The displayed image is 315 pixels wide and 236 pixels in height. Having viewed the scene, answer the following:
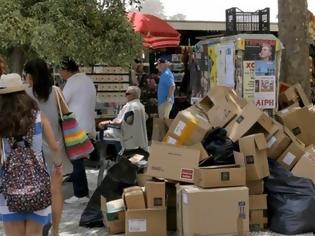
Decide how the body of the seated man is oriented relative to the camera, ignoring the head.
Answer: to the viewer's left

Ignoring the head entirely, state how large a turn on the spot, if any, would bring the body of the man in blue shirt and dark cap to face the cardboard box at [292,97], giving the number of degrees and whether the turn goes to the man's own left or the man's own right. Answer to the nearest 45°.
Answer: approximately 90° to the man's own left

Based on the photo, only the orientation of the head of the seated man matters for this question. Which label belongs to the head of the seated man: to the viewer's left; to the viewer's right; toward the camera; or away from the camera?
to the viewer's left

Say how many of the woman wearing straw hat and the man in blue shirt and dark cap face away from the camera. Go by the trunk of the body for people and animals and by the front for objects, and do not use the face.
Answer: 1

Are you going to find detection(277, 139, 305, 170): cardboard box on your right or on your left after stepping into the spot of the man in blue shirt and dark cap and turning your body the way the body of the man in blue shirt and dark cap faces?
on your left

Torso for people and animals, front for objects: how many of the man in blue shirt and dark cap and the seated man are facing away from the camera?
0

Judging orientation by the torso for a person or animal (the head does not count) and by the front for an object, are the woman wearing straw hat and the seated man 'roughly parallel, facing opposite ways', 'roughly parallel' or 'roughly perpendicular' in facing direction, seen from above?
roughly perpendicular

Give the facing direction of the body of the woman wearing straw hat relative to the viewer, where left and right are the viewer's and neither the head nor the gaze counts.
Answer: facing away from the viewer

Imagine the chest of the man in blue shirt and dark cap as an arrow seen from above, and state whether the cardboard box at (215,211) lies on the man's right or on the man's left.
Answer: on the man's left
